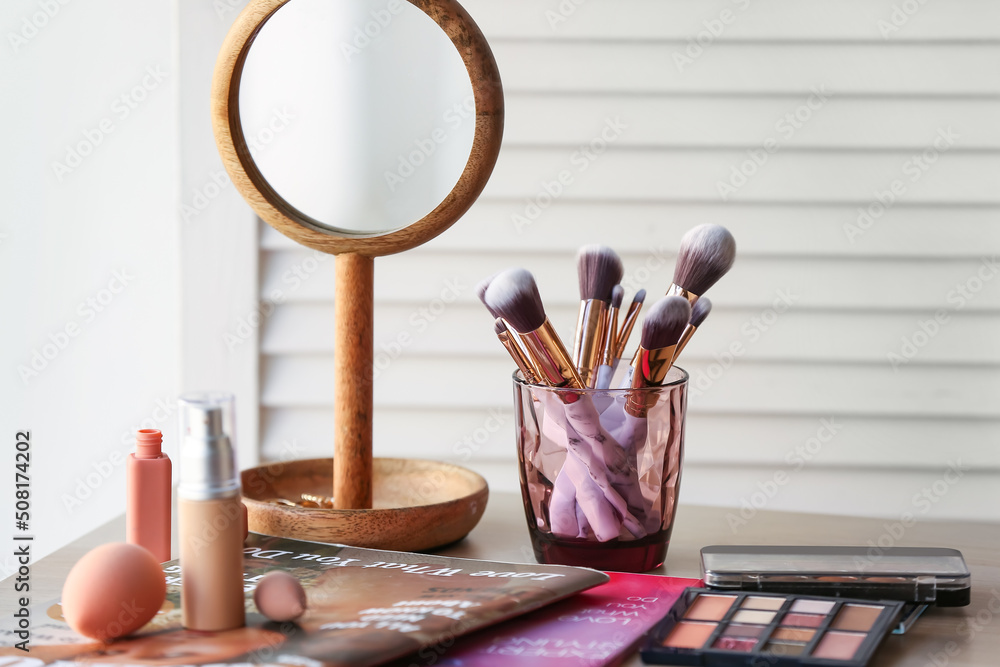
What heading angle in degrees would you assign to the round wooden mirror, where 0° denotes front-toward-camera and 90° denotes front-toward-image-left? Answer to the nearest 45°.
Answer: approximately 0°
